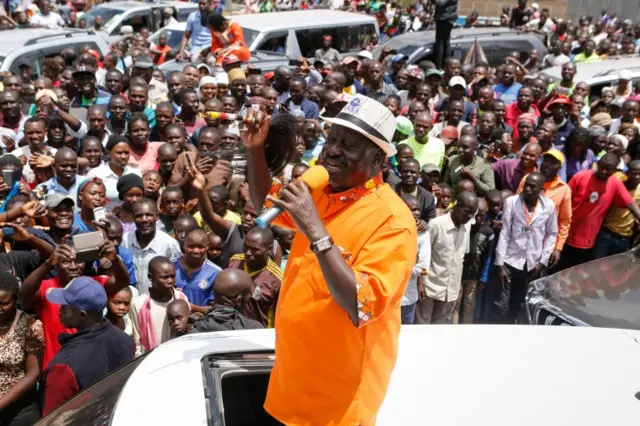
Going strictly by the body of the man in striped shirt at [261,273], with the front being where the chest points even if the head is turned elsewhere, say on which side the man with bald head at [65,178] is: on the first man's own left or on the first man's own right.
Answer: on the first man's own right

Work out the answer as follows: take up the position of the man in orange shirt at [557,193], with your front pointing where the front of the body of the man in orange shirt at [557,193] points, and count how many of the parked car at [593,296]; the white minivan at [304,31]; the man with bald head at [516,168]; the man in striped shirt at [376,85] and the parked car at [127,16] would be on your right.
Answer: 4

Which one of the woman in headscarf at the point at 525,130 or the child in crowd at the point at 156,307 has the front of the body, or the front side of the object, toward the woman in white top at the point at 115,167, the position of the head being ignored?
the woman in headscarf

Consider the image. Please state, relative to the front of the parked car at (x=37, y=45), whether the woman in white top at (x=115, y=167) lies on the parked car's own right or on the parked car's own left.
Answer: on the parked car's own left

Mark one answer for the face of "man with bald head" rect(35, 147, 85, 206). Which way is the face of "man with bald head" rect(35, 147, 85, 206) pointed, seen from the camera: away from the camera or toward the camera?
toward the camera

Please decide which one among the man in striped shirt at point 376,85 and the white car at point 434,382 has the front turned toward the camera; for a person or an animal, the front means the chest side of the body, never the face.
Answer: the man in striped shirt

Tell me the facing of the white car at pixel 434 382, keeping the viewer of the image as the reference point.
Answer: facing to the left of the viewer

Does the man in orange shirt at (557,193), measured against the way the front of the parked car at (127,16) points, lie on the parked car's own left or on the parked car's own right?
on the parked car's own left

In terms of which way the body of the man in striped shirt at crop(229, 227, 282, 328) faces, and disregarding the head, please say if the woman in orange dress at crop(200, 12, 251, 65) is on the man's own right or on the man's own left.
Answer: on the man's own right

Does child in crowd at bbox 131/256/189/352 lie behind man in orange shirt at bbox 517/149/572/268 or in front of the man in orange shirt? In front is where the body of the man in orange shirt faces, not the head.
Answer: in front

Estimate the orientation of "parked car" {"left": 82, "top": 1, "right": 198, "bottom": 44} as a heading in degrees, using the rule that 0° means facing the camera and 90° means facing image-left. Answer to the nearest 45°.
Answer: approximately 45°

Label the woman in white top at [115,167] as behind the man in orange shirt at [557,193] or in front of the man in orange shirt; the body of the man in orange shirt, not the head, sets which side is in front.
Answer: in front

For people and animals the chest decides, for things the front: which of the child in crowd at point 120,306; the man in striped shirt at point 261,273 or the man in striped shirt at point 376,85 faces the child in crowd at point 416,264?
the man in striped shirt at point 376,85

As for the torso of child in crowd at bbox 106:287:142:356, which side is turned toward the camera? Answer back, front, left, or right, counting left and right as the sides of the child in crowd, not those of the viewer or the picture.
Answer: front
